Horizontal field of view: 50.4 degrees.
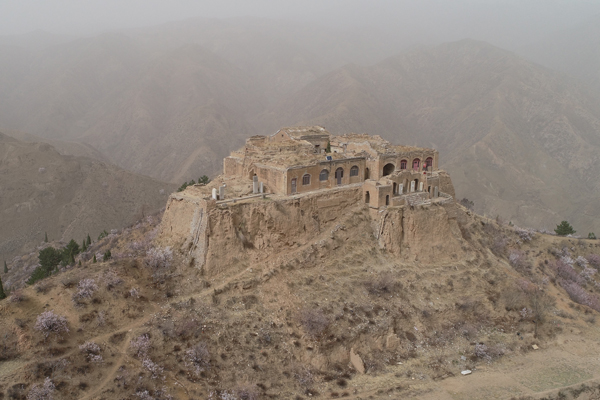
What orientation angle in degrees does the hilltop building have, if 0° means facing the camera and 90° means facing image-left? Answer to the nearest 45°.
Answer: approximately 315°

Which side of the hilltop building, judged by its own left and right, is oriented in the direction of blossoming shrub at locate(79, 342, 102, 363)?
right

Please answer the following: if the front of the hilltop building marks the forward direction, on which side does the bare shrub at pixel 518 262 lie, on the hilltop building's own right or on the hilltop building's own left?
on the hilltop building's own left

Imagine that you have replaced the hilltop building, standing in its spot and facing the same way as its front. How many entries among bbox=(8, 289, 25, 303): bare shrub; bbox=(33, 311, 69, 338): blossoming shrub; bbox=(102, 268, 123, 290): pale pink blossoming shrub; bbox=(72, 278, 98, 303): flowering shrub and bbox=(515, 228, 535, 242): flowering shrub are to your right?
4

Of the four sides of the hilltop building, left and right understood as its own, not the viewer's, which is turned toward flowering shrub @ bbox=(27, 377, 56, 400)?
right

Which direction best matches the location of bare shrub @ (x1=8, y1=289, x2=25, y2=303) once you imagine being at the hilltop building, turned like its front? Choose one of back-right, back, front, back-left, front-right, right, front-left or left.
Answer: right

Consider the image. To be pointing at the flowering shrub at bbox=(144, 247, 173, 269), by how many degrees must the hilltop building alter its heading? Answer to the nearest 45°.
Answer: approximately 90° to its right

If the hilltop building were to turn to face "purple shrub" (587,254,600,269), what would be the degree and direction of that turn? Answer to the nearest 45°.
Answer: approximately 90° to its left
